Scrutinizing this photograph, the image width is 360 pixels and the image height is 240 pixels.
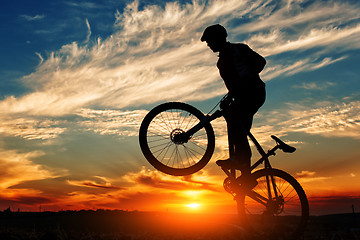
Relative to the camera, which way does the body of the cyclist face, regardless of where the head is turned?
to the viewer's left

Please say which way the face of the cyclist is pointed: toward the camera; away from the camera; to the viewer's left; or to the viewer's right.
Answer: to the viewer's left
